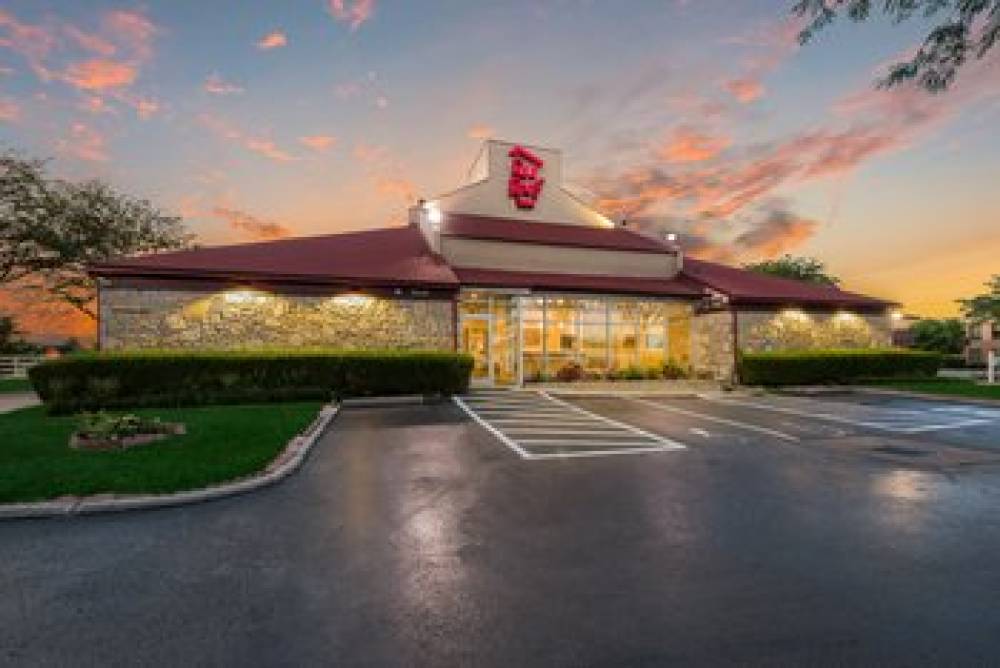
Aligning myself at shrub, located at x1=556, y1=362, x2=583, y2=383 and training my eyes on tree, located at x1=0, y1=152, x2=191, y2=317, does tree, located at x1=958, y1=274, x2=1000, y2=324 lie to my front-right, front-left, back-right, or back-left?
back-right

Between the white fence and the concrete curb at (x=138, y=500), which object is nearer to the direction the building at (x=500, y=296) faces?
the concrete curb

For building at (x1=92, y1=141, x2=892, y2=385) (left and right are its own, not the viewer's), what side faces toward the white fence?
right

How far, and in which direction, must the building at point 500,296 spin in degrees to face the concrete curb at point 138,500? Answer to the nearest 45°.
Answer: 0° — it already faces it

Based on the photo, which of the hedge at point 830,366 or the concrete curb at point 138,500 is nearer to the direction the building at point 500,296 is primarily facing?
the concrete curb

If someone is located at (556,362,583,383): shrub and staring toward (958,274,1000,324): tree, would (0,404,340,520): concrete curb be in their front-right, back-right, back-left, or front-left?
back-right

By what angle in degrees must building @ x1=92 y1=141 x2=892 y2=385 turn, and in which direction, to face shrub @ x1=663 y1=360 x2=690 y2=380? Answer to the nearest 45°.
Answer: approximately 90° to its left

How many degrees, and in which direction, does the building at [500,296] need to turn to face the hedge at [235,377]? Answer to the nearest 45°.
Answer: approximately 45° to its right

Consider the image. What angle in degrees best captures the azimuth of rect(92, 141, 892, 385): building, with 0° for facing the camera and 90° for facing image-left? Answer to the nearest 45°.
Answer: approximately 0°

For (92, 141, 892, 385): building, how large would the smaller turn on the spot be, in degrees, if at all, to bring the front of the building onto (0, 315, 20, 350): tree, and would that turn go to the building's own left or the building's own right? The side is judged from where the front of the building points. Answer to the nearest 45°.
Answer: approximately 90° to the building's own right

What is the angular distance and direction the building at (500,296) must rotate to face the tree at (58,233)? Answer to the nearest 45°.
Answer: approximately 90° to its right
